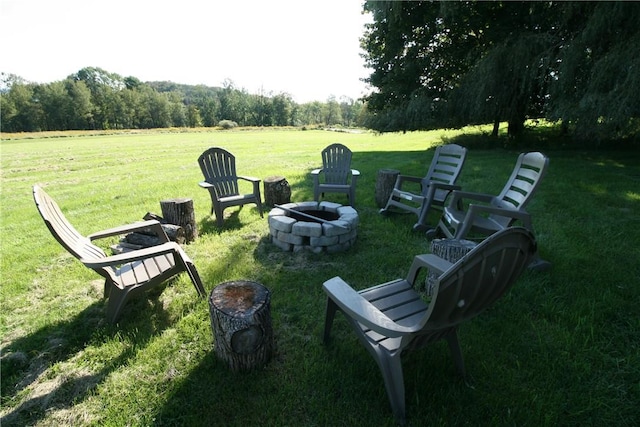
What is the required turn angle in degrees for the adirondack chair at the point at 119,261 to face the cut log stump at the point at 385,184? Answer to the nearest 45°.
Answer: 0° — it already faces it

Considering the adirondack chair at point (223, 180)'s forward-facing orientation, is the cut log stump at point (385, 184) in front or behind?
in front

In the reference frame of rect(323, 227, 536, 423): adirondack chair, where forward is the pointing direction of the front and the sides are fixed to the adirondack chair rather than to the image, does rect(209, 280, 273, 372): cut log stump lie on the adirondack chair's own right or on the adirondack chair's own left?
on the adirondack chair's own left

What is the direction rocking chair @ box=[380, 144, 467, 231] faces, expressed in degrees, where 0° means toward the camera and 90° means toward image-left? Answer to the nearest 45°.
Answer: approximately 45°

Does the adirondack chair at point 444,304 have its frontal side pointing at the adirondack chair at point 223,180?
yes

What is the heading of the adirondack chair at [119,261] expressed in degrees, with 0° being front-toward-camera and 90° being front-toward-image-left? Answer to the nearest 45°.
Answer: approximately 270°

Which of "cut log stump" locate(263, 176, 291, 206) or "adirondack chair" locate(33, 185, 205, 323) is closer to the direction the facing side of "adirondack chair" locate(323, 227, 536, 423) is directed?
the cut log stump

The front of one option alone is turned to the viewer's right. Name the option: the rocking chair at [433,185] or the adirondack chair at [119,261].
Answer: the adirondack chair at [119,261]

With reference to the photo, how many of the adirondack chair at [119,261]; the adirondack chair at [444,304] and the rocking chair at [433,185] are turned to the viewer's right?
1

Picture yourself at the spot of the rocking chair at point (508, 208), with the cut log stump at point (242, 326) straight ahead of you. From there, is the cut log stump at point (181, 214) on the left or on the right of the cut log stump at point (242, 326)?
right

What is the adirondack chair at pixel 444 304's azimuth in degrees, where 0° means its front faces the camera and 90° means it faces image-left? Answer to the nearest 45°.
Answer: approximately 135°

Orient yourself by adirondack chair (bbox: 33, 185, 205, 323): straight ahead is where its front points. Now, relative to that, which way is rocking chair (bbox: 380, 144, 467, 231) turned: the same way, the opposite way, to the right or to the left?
the opposite way

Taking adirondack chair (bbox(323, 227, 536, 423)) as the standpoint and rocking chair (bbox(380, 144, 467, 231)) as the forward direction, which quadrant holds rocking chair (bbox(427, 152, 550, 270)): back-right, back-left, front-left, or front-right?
front-right

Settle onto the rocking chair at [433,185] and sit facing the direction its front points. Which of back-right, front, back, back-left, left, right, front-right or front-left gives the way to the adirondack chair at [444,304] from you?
front-left

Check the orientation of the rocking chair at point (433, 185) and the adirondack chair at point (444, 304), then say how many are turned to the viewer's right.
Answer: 0
